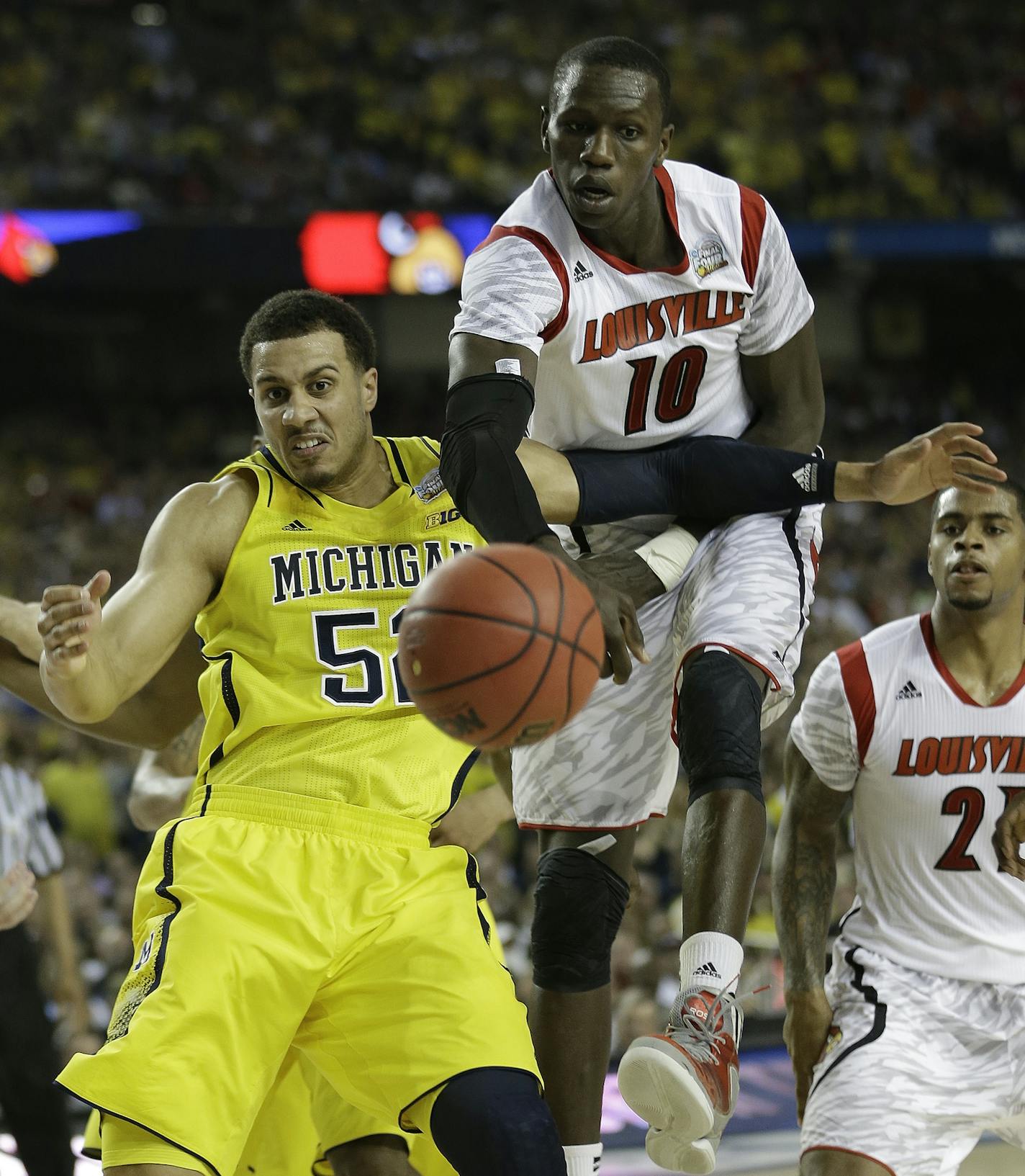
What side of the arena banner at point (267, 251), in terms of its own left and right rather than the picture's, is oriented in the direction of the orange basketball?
front

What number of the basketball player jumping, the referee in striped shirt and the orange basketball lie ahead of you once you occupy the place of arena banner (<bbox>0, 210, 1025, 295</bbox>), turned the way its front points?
3

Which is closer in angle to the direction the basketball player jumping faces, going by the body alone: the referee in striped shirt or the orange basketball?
the orange basketball

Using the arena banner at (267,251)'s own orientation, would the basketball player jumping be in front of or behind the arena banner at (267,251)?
in front

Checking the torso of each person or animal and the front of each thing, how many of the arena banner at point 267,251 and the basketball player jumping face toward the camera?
2

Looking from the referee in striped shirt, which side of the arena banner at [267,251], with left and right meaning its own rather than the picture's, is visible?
front

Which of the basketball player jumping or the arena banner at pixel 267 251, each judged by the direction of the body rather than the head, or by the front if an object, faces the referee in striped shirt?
the arena banner

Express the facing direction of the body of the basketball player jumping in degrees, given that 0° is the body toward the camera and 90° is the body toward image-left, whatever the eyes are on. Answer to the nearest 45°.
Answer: approximately 0°
